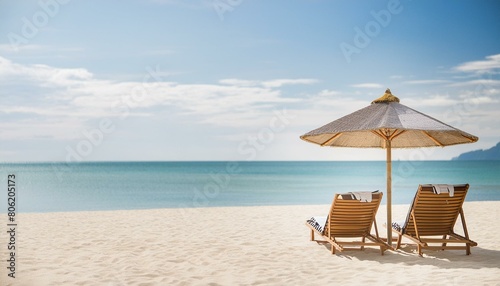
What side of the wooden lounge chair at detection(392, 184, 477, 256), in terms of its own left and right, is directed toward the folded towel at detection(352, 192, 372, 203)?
left

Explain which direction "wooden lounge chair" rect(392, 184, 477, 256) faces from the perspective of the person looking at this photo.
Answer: facing away from the viewer and to the left of the viewer

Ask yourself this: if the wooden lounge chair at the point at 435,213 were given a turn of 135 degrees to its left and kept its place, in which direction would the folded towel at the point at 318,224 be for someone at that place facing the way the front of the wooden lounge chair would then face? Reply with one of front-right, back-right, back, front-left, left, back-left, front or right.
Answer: right
